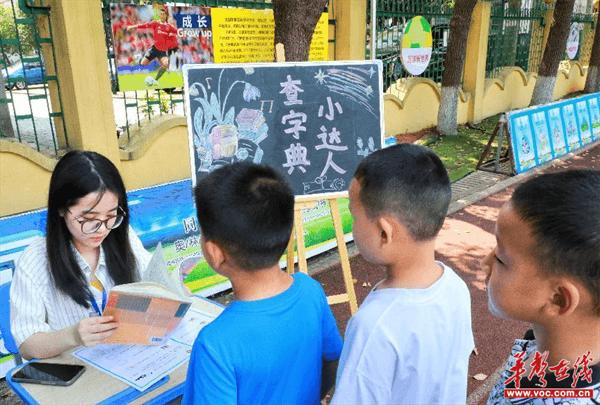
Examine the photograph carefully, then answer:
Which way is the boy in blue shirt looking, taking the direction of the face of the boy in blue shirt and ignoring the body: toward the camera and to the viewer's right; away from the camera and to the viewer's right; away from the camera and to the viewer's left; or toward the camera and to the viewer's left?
away from the camera and to the viewer's left

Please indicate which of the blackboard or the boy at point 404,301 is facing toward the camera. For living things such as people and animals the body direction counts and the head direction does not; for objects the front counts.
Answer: the blackboard

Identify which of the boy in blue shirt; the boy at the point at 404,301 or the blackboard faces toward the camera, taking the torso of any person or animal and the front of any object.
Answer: the blackboard

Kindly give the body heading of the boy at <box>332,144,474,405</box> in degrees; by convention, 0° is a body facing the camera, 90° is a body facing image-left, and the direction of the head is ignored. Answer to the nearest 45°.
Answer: approximately 135°

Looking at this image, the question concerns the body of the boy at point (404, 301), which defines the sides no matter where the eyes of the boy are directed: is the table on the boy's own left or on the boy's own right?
on the boy's own left

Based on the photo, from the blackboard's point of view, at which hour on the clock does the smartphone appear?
The smartphone is roughly at 1 o'clock from the blackboard.

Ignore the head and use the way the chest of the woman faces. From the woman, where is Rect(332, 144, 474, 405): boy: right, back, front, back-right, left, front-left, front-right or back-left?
front

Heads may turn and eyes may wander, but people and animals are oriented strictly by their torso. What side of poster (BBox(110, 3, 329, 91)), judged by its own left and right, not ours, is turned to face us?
front

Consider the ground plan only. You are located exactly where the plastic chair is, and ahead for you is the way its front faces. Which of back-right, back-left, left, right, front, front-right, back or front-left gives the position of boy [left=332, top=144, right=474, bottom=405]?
front

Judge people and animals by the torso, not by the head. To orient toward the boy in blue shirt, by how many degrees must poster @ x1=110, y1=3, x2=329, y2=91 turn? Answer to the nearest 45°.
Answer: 0° — it already faces them

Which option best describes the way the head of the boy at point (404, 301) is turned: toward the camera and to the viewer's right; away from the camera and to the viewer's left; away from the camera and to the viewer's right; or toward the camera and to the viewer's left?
away from the camera and to the viewer's left

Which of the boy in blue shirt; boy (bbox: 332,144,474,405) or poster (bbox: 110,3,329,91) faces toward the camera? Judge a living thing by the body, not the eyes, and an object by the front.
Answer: the poster

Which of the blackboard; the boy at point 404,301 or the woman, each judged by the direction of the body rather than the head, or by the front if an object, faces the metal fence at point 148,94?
the boy

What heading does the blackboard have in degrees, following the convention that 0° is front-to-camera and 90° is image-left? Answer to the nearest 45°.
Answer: approximately 0°

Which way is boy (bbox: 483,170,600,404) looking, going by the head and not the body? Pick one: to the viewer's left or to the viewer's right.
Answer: to the viewer's left

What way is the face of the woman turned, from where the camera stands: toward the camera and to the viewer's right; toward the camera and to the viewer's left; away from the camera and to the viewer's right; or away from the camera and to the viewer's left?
toward the camera and to the viewer's right

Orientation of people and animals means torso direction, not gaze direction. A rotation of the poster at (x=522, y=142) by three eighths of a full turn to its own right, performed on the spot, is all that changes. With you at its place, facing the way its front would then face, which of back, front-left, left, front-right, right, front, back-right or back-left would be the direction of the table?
left
